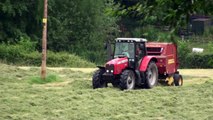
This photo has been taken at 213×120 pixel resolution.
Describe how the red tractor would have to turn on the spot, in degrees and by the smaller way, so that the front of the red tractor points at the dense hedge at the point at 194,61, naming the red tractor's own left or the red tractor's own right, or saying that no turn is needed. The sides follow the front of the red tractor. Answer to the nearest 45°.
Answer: approximately 135° to the red tractor's own right

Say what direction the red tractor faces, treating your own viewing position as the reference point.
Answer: facing the viewer and to the left of the viewer

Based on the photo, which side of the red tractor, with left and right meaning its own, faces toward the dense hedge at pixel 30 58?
right

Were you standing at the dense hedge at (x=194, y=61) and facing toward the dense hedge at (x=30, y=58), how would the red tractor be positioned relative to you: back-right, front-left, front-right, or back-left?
front-left

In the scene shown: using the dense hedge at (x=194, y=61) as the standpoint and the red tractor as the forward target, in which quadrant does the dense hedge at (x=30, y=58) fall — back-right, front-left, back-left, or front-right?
front-right
